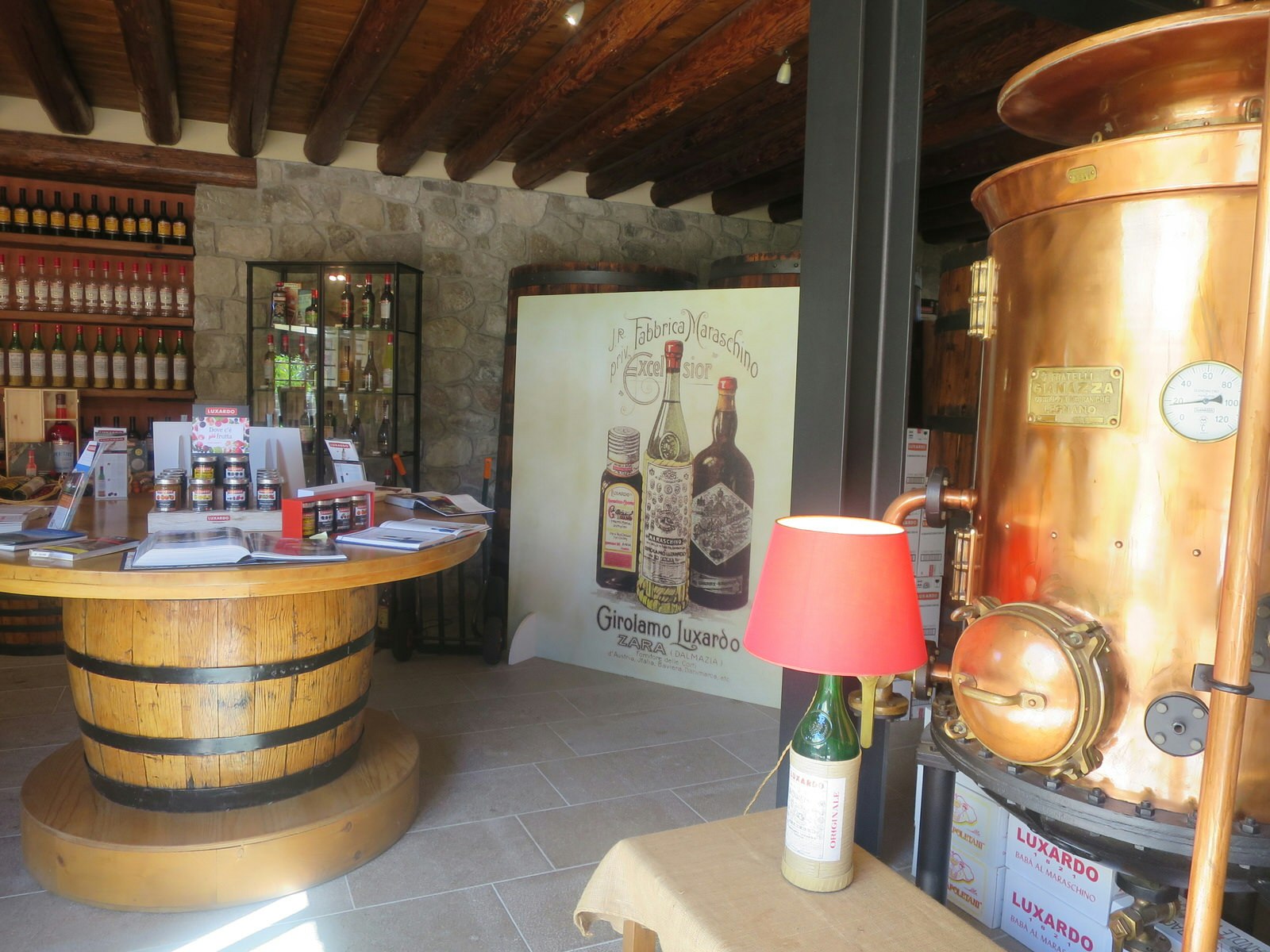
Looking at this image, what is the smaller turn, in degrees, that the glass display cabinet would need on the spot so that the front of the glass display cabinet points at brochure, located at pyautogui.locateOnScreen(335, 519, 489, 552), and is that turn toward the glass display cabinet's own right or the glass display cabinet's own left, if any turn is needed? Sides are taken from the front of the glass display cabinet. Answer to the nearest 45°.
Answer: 0° — it already faces it

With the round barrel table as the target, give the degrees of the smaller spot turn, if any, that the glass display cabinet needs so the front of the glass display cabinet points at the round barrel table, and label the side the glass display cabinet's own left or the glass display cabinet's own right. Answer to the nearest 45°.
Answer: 0° — it already faces it

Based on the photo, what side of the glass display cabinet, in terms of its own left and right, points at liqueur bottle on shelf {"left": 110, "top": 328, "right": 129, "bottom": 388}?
right

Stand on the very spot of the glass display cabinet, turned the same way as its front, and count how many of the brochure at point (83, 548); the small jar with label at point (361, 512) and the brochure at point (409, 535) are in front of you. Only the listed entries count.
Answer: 3

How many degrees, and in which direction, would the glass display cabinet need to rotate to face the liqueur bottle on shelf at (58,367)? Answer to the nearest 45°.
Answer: approximately 90° to its right

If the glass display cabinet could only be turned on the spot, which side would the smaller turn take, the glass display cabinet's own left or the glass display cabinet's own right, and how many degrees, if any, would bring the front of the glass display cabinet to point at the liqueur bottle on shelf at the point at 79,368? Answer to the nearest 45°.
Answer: approximately 90° to the glass display cabinet's own right

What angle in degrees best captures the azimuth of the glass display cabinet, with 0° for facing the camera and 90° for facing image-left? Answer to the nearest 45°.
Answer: approximately 0°

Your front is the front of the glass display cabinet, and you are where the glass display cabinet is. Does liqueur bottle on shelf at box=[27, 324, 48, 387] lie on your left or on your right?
on your right

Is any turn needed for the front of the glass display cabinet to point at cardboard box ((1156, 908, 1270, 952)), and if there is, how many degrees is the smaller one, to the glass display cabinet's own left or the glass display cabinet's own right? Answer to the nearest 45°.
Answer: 0° — it already faces it
